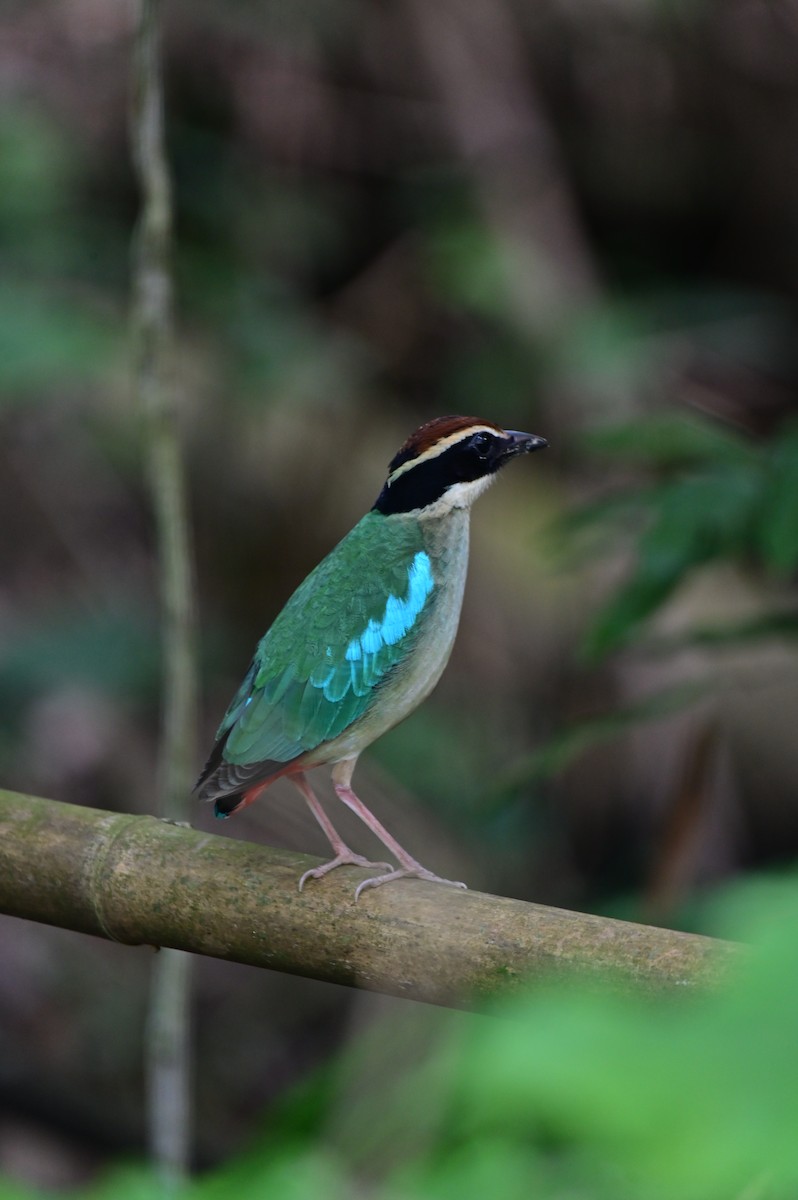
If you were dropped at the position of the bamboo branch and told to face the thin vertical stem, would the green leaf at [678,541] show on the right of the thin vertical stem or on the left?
right

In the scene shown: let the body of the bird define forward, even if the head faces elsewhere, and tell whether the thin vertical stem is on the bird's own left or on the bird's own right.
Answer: on the bird's own left

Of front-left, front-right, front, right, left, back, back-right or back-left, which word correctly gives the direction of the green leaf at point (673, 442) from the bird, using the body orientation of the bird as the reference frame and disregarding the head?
front-left

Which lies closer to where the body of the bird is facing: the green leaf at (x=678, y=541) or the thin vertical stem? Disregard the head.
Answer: the green leaf

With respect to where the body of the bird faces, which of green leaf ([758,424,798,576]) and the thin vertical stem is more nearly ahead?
the green leaf

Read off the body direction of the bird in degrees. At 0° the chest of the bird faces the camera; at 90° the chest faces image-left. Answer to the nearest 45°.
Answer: approximately 270°

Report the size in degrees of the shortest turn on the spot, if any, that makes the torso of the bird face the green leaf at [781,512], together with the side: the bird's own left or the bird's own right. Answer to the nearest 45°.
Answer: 0° — it already faces it
